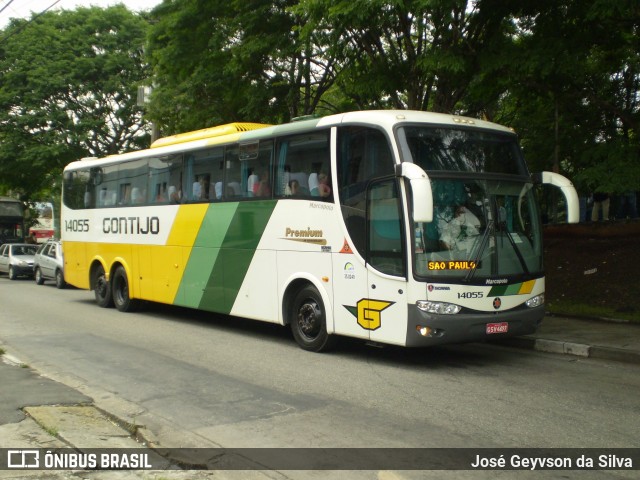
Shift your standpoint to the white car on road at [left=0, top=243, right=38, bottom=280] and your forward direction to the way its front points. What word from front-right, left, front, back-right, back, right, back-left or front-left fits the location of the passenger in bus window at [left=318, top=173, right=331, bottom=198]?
front-right

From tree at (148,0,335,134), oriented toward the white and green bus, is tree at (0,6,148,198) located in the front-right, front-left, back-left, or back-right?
back-right

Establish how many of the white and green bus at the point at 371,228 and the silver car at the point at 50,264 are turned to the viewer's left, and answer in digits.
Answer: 0

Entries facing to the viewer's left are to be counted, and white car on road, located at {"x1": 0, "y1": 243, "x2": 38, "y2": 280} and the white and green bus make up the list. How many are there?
0

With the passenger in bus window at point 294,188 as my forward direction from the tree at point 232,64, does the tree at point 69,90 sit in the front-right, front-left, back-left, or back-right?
back-right

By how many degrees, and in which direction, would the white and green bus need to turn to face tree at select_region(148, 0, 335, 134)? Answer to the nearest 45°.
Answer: approximately 135° to its left

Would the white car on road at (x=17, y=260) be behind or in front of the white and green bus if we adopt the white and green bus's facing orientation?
behind

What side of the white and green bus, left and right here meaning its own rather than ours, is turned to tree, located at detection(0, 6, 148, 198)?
back

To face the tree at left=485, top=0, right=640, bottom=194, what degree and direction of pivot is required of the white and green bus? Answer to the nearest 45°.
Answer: approximately 90° to its left

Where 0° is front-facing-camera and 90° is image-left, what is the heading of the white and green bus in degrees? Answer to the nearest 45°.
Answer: approximately 315°

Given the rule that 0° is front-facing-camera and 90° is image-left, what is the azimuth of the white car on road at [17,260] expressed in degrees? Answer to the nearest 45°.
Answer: approximately 315°

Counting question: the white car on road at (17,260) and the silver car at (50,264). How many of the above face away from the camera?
0
